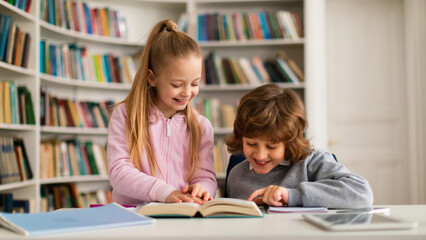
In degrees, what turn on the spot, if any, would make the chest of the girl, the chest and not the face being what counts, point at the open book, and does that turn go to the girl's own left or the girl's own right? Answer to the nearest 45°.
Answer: approximately 45° to the girl's own right

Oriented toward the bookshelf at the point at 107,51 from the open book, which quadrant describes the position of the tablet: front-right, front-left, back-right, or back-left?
back-right

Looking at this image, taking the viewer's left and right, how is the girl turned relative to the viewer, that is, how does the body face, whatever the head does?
facing the viewer and to the right of the viewer

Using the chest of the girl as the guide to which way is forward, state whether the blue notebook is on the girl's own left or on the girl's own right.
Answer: on the girl's own right

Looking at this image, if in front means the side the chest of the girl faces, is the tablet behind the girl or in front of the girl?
in front

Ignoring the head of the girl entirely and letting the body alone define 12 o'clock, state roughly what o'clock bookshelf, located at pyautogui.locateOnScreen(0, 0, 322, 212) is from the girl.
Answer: The bookshelf is roughly at 7 o'clock from the girl.

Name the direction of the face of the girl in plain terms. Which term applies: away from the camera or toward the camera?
toward the camera
